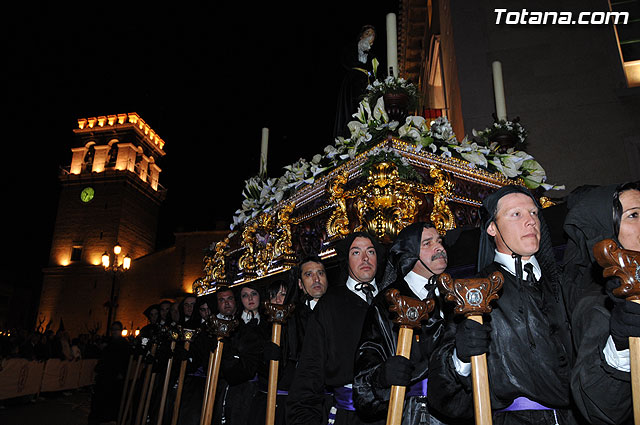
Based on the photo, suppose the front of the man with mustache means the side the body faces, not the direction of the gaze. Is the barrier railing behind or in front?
behind

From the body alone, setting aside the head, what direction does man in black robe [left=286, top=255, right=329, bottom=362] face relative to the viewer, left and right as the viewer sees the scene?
facing the viewer and to the right of the viewer

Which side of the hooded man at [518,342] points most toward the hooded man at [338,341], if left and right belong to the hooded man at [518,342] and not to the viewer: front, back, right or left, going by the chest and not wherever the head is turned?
back

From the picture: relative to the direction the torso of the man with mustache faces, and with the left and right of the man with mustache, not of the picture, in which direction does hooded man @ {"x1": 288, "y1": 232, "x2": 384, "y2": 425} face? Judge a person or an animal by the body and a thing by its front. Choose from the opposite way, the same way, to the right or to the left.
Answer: the same way

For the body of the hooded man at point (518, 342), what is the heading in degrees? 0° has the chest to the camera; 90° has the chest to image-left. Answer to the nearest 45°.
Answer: approximately 315°

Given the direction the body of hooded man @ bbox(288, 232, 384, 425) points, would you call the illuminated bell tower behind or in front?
behind

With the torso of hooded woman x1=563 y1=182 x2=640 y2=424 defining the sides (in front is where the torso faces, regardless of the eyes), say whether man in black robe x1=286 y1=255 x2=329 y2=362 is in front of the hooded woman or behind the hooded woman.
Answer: behind

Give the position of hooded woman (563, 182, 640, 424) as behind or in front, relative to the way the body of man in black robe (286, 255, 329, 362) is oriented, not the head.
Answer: in front

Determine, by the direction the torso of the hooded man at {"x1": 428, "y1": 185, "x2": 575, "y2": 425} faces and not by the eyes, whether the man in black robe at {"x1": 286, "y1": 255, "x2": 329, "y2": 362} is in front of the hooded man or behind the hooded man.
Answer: behind

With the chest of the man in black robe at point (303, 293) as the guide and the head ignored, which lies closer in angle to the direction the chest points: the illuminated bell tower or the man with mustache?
the man with mustache

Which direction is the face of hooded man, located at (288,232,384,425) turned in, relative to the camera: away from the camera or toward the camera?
toward the camera

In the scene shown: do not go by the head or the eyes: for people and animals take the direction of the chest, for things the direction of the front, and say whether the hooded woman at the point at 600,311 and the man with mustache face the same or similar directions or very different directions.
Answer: same or similar directions

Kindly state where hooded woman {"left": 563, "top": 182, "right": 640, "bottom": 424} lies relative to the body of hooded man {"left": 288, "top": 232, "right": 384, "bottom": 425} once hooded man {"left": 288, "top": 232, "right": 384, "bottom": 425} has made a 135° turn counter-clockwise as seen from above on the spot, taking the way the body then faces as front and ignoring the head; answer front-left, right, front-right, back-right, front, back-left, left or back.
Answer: back-right
